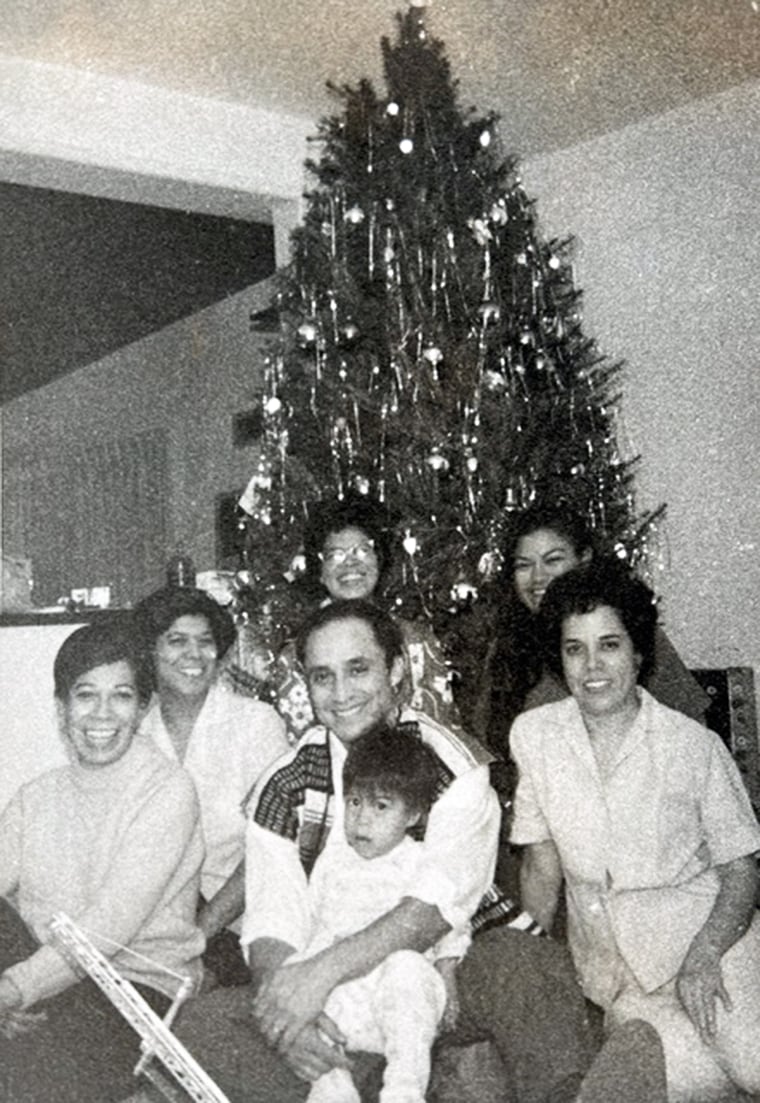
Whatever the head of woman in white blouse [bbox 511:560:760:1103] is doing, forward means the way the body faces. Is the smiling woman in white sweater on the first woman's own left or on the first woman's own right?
on the first woman's own right

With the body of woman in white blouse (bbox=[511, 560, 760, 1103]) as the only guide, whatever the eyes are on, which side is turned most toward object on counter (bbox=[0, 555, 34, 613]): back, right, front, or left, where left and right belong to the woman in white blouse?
right

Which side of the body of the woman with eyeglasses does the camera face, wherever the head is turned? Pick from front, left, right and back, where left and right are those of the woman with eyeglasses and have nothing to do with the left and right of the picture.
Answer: front

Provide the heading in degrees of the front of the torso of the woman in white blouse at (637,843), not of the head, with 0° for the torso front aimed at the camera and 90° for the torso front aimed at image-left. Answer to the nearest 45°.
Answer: approximately 0°
